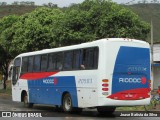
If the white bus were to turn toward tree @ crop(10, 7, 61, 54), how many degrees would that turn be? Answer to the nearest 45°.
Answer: approximately 45° to its right

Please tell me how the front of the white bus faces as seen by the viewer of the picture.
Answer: facing away from the viewer and to the left of the viewer

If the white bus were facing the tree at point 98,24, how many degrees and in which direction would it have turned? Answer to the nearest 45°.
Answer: approximately 45° to its right

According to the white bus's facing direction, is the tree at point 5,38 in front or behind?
in front
